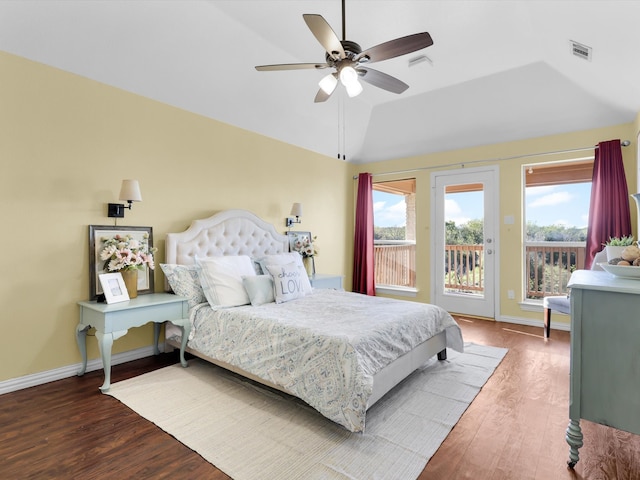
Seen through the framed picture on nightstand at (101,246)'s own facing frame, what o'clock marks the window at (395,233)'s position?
The window is roughly at 10 o'clock from the framed picture on nightstand.

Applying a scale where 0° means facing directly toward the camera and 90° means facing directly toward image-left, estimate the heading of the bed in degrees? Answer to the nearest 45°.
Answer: approximately 315°

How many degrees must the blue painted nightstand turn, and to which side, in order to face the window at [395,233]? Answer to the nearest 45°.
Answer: approximately 45° to its left

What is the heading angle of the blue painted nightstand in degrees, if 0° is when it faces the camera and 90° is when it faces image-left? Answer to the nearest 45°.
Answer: approximately 315°

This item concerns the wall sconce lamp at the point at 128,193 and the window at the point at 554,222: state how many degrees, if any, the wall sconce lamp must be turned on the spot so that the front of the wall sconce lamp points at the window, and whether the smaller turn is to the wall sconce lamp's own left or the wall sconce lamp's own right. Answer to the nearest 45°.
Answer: approximately 45° to the wall sconce lamp's own left

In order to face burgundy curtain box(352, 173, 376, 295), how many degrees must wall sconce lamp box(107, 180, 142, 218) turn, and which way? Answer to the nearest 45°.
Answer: approximately 45° to its left

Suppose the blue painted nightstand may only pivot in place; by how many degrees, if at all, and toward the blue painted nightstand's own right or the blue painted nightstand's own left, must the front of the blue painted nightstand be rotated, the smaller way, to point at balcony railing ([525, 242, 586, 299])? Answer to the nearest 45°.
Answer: approximately 45° to the blue painted nightstand's own left

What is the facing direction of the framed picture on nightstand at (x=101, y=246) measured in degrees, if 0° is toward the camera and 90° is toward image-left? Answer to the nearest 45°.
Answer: approximately 315°

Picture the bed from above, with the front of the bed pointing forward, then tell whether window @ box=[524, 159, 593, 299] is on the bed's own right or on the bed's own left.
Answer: on the bed's own left

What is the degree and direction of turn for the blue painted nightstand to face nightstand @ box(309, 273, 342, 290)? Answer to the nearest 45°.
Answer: approximately 45° to its left
